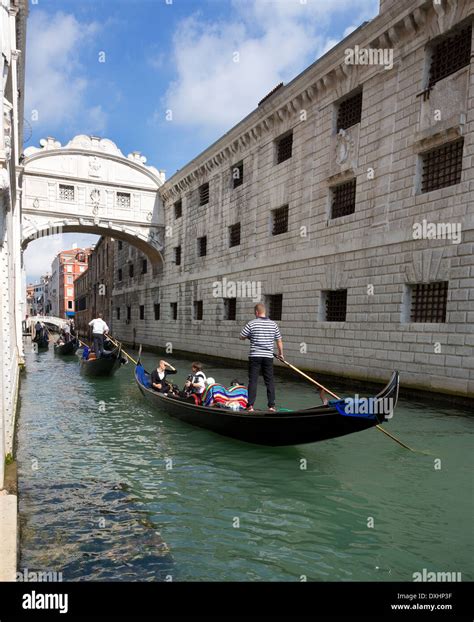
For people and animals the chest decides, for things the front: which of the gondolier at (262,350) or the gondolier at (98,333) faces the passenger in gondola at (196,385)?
the gondolier at (262,350)

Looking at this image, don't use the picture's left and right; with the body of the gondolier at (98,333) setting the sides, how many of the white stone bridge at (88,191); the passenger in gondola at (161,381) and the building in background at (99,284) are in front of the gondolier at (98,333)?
2

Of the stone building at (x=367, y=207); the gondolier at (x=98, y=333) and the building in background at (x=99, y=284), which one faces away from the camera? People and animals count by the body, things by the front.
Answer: the gondolier

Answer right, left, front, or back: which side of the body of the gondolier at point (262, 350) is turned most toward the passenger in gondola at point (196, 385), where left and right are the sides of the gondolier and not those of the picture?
front

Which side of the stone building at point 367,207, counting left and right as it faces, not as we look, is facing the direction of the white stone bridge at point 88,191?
right

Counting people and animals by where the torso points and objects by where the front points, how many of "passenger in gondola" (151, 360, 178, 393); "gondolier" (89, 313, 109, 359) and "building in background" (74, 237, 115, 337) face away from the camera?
1

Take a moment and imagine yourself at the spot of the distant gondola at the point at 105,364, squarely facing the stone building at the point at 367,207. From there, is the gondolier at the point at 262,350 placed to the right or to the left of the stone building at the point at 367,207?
right

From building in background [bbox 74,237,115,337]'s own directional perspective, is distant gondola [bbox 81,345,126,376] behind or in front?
in front

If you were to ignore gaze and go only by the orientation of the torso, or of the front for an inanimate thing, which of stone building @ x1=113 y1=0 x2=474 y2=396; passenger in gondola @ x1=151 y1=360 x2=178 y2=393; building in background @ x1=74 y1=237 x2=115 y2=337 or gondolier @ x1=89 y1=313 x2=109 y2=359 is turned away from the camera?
the gondolier

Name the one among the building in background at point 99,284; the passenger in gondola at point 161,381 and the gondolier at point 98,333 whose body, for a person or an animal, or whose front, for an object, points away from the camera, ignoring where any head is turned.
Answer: the gondolier

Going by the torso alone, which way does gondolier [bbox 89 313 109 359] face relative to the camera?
away from the camera

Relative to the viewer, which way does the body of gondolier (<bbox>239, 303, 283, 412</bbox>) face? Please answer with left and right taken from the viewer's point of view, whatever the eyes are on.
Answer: facing away from the viewer and to the left of the viewer
